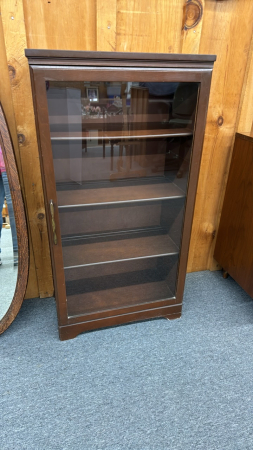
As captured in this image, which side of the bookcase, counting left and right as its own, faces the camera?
front
